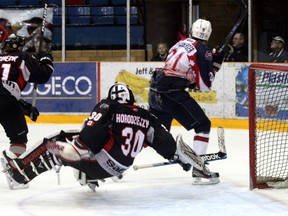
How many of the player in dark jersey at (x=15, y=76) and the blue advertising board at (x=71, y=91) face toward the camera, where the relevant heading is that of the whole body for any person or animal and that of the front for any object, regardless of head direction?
1

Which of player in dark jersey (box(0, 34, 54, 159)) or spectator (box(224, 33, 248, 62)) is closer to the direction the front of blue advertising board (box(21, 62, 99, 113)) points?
the player in dark jersey

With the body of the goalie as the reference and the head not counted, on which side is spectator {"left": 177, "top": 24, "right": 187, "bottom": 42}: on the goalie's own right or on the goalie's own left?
on the goalie's own right

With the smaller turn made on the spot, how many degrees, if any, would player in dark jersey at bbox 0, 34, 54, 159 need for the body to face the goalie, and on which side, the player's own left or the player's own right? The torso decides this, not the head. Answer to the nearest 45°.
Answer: approximately 90° to the player's own right

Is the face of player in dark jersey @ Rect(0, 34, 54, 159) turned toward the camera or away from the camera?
away from the camera
